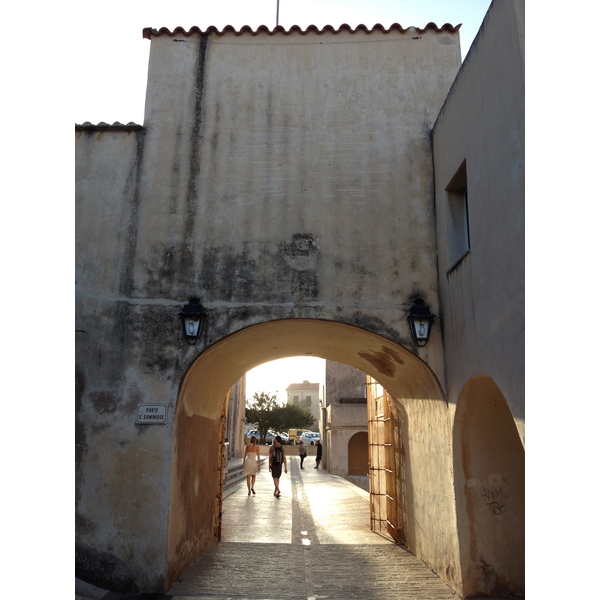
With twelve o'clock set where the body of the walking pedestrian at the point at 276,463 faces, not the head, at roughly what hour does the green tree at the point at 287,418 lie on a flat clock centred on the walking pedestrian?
The green tree is roughly at 12 o'clock from the walking pedestrian.

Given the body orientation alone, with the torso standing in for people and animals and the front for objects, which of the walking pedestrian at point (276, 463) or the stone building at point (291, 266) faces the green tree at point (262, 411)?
the walking pedestrian

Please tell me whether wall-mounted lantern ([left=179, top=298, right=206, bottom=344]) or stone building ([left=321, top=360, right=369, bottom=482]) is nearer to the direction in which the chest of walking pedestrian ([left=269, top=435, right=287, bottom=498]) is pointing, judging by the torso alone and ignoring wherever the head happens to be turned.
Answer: the stone building

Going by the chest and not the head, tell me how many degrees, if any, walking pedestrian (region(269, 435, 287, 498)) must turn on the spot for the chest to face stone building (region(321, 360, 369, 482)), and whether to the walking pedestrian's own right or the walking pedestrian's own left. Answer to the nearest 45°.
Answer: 0° — they already face it

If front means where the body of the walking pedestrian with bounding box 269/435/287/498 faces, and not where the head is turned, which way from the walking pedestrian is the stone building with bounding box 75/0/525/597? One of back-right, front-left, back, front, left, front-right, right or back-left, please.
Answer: back

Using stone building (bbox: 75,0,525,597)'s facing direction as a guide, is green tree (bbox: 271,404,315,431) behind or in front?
behind

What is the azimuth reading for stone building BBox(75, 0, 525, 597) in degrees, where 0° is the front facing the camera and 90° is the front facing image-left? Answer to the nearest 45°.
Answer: approximately 0°

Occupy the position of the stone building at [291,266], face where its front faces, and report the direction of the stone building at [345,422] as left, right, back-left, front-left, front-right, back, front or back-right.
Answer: back

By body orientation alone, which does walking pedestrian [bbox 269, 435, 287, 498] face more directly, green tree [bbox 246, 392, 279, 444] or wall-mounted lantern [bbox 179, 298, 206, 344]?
the green tree

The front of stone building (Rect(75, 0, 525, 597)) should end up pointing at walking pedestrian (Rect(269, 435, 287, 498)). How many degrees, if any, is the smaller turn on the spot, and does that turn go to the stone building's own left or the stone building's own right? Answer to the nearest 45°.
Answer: approximately 180°

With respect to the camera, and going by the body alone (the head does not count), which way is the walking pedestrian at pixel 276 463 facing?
away from the camera

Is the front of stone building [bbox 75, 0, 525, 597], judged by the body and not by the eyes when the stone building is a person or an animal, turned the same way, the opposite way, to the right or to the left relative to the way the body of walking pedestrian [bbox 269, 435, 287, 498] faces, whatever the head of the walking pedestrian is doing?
the opposite way
